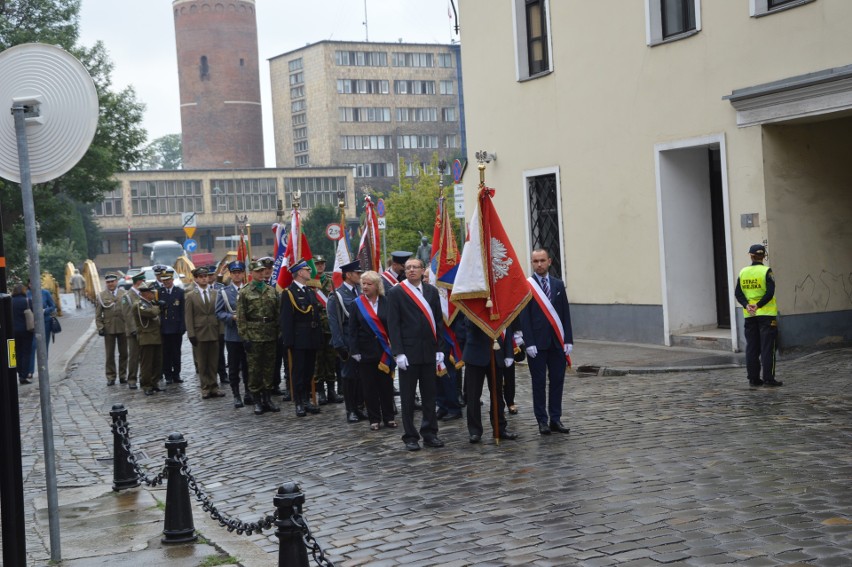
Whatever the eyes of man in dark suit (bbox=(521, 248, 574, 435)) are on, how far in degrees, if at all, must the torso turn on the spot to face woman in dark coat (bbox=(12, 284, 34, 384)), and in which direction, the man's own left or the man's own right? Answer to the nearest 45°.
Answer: approximately 135° to the man's own right

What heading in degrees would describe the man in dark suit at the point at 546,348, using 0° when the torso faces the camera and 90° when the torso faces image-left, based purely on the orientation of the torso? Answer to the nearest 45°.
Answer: approximately 0°

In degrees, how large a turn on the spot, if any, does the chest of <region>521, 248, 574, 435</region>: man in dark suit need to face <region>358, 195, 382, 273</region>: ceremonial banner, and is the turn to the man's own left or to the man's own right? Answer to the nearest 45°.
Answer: approximately 135° to the man's own right

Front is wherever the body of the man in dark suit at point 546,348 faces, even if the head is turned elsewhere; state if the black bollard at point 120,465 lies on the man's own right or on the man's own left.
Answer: on the man's own right

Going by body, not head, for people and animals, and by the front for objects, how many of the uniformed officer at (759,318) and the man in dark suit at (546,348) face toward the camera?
1

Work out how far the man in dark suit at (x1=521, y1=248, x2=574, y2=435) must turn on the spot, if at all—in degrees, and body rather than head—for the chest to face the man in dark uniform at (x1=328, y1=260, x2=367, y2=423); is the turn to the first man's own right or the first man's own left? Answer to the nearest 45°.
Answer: approximately 135° to the first man's own right

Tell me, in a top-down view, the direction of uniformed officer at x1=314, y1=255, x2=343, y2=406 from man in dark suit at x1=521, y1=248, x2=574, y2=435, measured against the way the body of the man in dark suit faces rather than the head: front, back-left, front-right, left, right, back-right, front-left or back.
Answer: back-right

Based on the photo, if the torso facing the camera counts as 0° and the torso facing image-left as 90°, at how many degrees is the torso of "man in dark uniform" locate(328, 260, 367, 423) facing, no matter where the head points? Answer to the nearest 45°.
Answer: approximately 315°

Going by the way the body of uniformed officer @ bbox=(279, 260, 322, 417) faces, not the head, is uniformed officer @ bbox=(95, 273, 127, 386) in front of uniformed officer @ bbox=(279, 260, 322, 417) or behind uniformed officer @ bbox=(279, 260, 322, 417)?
behind

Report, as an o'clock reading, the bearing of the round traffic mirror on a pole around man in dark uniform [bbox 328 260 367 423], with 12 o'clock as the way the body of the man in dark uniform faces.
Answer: The round traffic mirror on a pole is roughly at 2 o'clock from the man in dark uniform.
